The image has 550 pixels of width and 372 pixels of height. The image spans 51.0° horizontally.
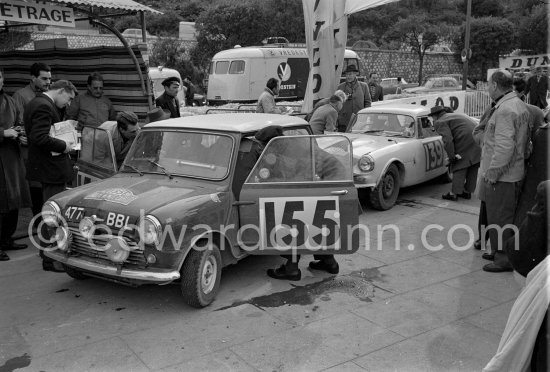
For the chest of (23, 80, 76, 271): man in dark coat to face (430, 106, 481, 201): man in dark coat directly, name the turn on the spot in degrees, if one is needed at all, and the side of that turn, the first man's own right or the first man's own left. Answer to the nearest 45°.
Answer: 0° — they already face them

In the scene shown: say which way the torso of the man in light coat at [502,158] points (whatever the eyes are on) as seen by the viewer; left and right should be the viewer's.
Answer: facing to the left of the viewer

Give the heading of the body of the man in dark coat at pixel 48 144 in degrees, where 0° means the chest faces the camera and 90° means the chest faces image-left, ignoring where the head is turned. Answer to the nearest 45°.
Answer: approximately 270°

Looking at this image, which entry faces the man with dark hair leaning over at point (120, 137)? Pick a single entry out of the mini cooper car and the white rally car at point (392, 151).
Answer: the white rally car

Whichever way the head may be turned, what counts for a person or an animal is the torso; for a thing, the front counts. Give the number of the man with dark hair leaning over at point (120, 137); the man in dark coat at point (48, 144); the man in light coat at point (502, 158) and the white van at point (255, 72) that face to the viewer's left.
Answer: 1

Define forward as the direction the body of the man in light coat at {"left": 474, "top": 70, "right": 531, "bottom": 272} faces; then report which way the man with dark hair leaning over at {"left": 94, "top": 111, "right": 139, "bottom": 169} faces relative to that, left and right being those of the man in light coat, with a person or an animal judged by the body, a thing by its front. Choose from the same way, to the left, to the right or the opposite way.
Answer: the opposite way

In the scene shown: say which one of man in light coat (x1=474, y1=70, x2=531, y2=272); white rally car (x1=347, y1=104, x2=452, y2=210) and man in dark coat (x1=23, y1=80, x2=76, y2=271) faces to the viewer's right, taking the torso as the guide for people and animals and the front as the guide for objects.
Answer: the man in dark coat

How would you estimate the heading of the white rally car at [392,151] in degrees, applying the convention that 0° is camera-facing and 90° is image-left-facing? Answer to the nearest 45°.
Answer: approximately 45°

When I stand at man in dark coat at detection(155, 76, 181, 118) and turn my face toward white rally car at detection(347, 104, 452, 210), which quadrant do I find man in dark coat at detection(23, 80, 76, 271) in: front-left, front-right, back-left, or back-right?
back-right

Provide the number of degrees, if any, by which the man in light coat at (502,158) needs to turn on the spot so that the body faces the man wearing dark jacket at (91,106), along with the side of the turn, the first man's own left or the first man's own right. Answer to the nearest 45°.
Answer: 0° — they already face them

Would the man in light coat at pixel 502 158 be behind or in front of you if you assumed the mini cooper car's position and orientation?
behind

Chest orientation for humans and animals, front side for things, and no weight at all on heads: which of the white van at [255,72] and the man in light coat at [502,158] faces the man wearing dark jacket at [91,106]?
the man in light coat

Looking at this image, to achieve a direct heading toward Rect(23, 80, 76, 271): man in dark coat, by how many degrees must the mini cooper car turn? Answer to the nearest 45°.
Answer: approximately 90° to its right

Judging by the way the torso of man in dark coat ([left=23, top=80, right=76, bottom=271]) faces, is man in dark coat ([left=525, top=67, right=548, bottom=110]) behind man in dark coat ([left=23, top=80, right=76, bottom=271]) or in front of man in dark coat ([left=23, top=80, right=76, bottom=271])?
in front

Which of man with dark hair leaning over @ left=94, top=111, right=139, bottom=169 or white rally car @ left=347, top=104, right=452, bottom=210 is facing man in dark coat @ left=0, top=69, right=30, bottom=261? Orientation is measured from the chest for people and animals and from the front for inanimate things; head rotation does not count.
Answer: the white rally car
